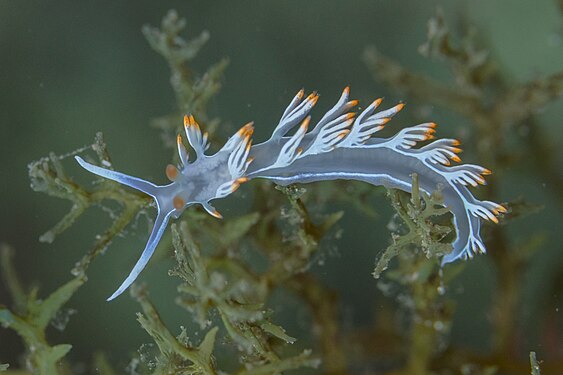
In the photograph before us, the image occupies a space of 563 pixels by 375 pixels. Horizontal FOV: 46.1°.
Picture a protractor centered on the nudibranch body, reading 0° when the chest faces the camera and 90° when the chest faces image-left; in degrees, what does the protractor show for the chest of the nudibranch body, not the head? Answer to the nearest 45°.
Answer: approximately 90°

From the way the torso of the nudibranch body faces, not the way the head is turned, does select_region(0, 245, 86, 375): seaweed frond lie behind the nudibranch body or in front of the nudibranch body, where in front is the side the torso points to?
in front
